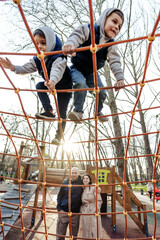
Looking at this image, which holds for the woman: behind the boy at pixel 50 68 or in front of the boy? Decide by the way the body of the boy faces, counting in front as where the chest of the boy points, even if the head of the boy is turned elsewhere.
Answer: behind

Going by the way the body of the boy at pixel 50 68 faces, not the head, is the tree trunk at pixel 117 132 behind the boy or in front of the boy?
behind

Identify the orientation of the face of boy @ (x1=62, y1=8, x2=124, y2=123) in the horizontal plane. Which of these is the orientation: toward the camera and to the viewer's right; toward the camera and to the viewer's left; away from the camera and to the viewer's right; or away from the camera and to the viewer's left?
toward the camera and to the viewer's right

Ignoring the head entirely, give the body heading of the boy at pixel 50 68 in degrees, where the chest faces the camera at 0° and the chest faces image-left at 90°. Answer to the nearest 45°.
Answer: approximately 45°

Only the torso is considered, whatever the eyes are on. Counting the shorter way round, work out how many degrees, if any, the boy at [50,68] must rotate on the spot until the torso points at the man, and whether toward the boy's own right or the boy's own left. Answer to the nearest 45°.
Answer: approximately 135° to the boy's own right
